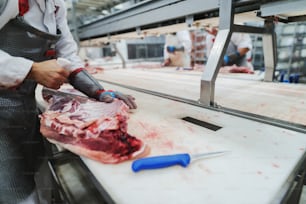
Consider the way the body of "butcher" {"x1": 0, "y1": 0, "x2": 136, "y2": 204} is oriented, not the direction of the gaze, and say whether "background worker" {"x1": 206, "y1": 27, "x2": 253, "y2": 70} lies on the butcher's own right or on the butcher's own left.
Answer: on the butcher's own left

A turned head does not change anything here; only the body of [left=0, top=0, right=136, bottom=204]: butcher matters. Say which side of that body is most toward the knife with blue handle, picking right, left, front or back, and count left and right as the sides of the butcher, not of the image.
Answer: front

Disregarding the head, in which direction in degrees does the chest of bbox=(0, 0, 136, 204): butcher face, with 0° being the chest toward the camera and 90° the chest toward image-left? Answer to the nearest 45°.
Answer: approximately 315°

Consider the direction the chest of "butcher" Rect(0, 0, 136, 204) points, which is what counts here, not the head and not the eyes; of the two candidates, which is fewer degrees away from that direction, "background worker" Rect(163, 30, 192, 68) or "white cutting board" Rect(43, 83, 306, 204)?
the white cutting board

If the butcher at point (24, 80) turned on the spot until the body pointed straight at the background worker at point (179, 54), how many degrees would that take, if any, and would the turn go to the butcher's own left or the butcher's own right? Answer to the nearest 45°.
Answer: approximately 90° to the butcher's own left

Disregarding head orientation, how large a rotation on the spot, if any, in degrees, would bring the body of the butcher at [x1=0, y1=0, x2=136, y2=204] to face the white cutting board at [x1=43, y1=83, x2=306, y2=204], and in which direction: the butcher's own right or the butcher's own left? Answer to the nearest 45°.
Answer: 0° — they already face it
